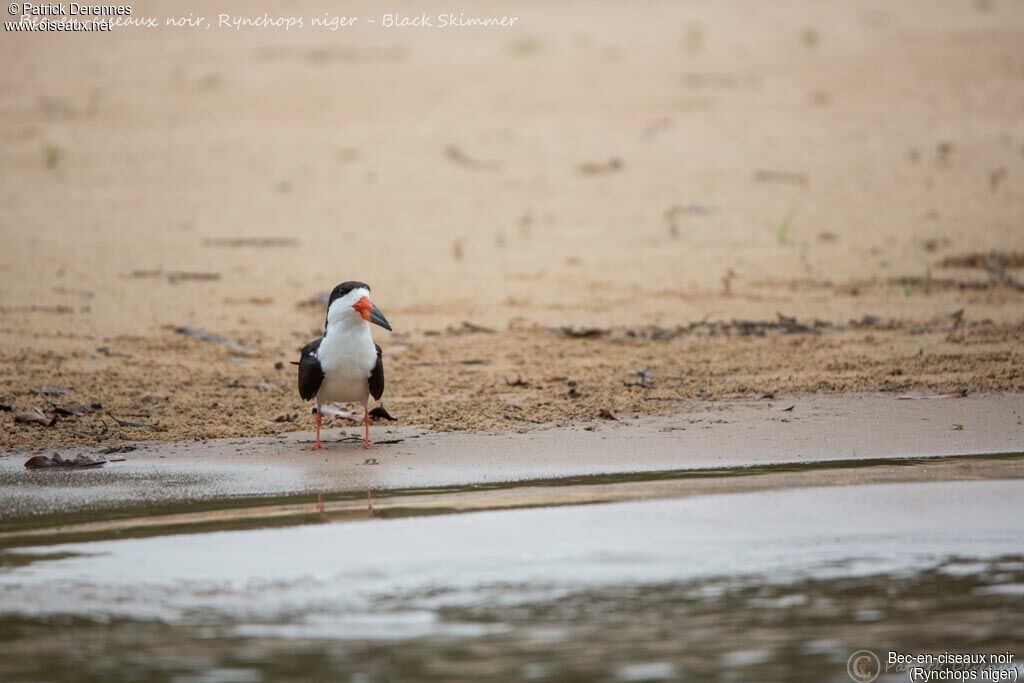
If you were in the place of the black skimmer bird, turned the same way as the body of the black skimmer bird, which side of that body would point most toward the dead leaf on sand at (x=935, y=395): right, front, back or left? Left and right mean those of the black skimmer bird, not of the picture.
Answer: left

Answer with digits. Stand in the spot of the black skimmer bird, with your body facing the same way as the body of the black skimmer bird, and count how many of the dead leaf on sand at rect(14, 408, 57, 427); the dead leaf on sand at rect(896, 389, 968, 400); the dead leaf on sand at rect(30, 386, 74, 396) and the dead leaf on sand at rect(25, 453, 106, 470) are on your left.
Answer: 1

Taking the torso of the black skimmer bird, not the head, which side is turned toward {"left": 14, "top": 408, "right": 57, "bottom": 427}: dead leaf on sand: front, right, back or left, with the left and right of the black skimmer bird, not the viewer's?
right

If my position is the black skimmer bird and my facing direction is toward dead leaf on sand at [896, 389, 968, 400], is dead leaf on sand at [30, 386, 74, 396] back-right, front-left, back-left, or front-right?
back-left

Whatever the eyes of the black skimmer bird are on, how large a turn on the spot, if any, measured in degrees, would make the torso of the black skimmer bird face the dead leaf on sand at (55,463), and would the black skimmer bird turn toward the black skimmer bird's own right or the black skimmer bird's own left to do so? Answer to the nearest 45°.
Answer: approximately 90° to the black skimmer bird's own right

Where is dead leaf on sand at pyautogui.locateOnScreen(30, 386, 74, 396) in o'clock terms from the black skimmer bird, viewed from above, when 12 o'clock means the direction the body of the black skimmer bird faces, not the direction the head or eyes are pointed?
The dead leaf on sand is roughly at 4 o'clock from the black skimmer bird.

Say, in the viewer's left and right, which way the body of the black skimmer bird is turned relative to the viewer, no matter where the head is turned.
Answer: facing the viewer
